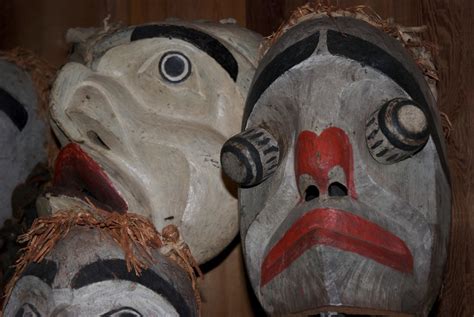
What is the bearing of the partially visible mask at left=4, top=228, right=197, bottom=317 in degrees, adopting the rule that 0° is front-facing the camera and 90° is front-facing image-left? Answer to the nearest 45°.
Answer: approximately 45°

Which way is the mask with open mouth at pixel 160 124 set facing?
to the viewer's left
